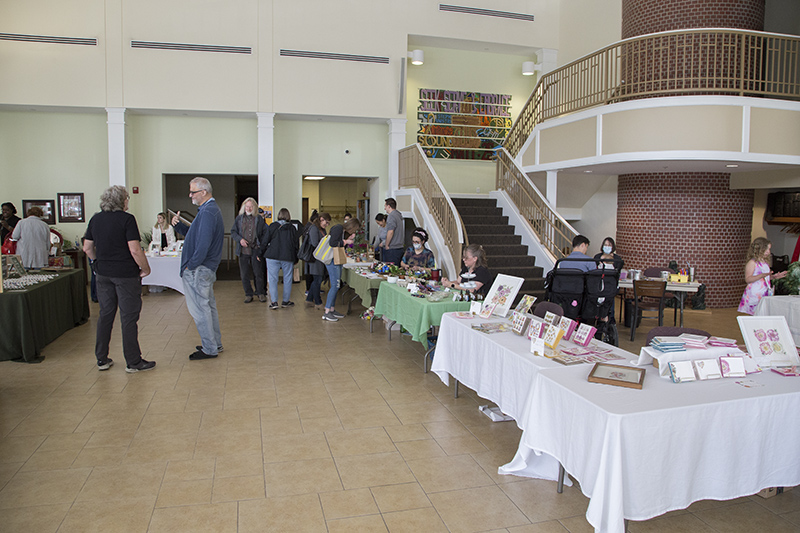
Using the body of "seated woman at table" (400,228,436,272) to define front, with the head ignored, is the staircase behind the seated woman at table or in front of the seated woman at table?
behind

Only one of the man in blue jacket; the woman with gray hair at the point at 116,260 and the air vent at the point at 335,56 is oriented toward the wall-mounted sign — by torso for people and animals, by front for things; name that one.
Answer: the woman with gray hair

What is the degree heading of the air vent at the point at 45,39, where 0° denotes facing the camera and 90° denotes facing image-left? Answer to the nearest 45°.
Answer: approximately 0°

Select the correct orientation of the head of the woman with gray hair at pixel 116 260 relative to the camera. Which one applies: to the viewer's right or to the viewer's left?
to the viewer's right

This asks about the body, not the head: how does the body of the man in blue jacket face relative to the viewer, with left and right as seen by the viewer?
facing to the left of the viewer
